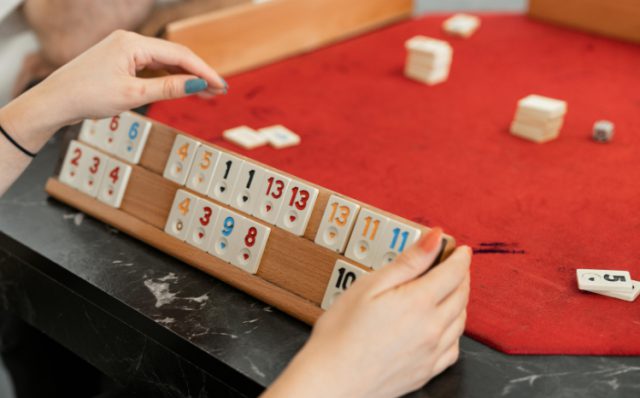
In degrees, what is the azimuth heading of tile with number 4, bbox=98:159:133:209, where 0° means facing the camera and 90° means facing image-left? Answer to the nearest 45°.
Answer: approximately 45°

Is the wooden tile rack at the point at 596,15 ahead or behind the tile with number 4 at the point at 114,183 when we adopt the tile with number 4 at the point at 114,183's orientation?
behind
